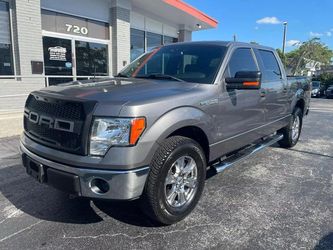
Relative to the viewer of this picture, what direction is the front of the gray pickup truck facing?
facing the viewer and to the left of the viewer

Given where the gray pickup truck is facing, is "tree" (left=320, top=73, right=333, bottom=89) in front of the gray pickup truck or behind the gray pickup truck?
behind
